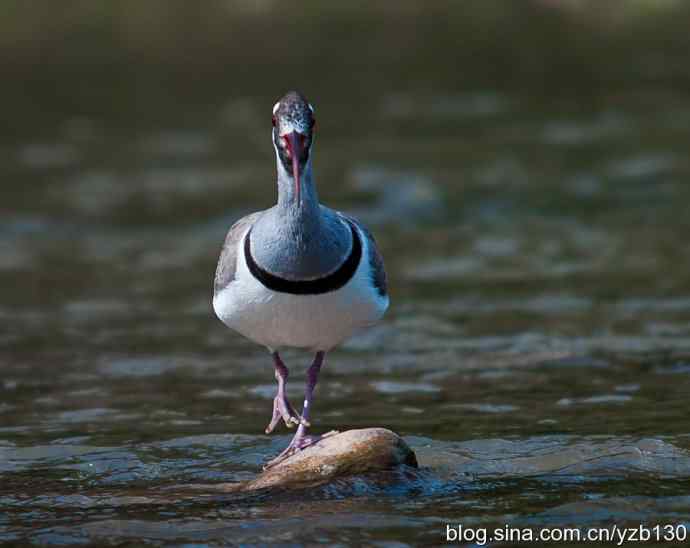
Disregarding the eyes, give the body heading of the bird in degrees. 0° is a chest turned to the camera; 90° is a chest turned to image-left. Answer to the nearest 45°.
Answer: approximately 0°
